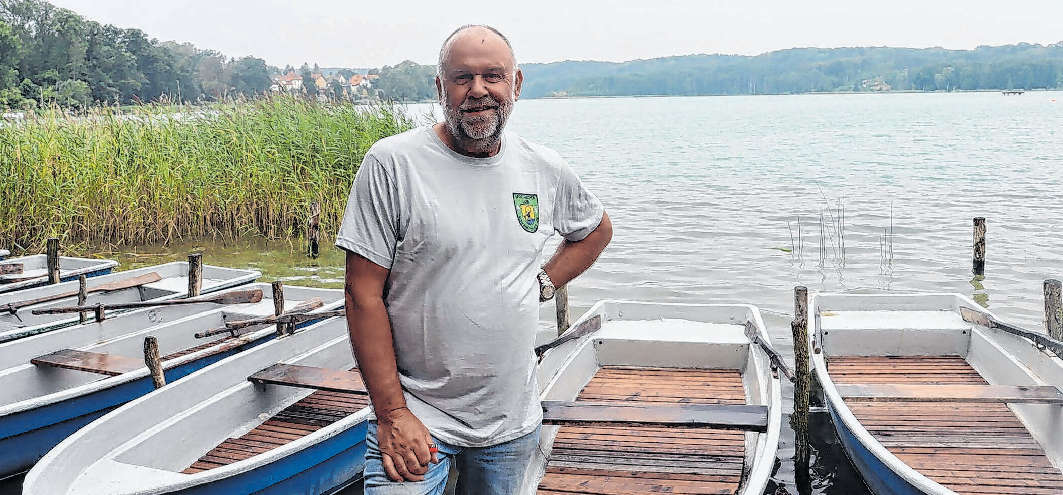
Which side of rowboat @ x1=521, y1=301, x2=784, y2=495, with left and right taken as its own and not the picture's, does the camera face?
front

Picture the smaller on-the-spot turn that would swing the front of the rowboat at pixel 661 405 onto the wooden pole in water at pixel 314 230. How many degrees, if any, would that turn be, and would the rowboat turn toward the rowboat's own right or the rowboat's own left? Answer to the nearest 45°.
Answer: approximately 135° to the rowboat's own right

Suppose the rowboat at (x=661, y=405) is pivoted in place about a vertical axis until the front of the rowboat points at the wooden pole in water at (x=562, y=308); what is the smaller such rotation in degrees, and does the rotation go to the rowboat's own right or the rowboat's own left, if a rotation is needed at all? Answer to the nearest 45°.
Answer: approximately 180°

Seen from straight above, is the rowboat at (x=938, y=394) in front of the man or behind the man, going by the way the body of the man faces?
behind

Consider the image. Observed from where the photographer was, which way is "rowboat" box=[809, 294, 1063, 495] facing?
facing the viewer and to the right of the viewer

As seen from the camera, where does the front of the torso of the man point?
toward the camera

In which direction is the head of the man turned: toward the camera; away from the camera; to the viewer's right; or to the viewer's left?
toward the camera

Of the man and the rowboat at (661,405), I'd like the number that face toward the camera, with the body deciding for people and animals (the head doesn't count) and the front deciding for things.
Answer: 2

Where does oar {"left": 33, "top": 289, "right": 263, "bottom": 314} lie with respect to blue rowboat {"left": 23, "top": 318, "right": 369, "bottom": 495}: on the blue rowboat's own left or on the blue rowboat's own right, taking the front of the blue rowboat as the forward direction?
on the blue rowboat's own right

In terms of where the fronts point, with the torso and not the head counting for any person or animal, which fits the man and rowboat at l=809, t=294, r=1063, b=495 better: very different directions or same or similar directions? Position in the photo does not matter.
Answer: same or similar directions

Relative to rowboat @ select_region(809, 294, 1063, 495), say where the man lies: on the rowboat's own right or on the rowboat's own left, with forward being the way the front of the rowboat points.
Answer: on the rowboat's own right
